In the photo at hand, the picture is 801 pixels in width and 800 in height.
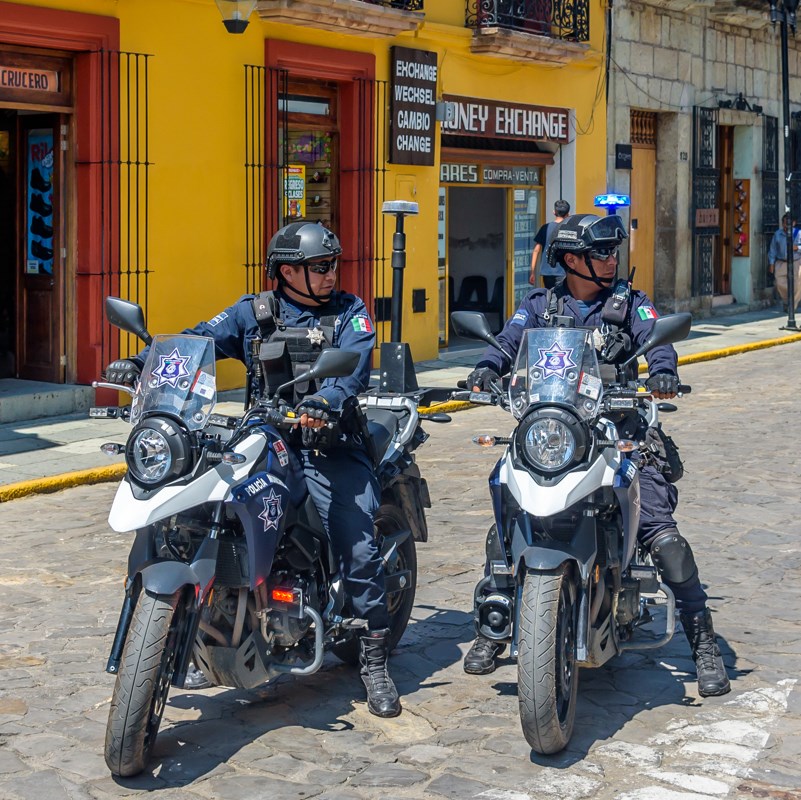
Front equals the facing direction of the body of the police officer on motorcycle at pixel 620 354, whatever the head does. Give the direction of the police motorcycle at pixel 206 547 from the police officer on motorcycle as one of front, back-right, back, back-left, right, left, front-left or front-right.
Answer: front-right

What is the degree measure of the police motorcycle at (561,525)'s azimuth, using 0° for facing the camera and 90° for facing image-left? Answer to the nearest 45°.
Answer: approximately 0°

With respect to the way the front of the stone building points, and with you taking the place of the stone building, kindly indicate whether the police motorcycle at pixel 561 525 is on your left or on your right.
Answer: on your right

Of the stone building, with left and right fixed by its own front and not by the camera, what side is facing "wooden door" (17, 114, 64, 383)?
right

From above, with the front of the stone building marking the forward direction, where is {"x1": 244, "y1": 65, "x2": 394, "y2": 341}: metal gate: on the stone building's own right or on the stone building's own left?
on the stone building's own right

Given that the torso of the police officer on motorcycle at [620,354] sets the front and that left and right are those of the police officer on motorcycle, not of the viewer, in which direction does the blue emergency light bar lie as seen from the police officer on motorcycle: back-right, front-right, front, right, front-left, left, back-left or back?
back

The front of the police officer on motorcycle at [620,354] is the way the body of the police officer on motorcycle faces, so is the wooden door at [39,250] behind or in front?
behind

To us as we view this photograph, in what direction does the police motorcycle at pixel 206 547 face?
facing the viewer and to the left of the viewer

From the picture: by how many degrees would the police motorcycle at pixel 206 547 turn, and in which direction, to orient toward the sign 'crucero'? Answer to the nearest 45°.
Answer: approximately 135° to its right

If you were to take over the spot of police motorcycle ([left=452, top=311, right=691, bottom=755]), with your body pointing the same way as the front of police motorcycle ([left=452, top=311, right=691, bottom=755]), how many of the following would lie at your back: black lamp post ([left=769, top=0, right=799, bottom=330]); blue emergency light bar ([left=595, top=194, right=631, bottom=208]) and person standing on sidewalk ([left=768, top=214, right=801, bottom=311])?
3

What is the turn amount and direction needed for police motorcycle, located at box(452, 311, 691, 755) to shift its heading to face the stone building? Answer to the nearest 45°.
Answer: approximately 180°
